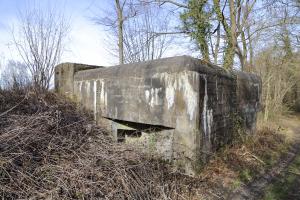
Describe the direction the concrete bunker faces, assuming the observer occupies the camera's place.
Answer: facing the viewer and to the left of the viewer
